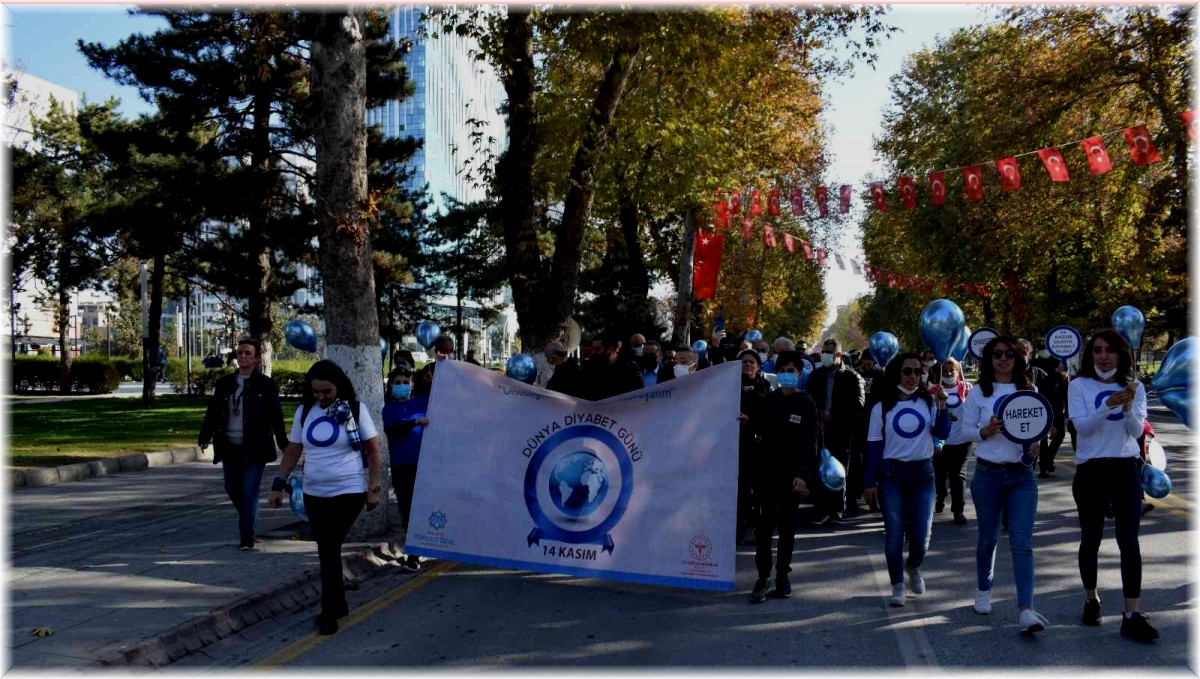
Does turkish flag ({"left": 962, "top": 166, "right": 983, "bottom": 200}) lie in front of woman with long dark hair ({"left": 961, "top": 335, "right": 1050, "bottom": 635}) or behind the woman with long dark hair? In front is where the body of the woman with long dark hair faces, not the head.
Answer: behind

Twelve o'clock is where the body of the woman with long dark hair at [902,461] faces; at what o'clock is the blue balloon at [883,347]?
The blue balloon is roughly at 6 o'clock from the woman with long dark hair.

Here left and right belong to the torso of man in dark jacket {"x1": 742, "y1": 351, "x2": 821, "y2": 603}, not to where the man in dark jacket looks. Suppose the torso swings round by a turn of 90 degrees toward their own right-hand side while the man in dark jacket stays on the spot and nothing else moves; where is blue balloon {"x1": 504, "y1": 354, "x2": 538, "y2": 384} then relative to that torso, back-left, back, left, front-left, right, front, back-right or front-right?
front-right

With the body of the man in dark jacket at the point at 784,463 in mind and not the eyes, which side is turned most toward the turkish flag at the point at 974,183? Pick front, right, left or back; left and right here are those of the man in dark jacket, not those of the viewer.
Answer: back

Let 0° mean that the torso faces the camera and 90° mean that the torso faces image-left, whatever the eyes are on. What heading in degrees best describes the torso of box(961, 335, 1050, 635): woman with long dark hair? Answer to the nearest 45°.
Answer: approximately 0°

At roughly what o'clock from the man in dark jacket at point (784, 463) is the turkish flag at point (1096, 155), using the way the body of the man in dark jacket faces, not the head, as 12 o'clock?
The turkish flag is roughly at 7 o'clock from the man in dark jacket.

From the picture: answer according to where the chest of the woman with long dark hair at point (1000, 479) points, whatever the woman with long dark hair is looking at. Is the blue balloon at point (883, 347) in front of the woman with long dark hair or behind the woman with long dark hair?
behind

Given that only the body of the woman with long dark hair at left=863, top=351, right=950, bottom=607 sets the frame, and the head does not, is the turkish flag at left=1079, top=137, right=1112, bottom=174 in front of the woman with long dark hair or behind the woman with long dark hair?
behind

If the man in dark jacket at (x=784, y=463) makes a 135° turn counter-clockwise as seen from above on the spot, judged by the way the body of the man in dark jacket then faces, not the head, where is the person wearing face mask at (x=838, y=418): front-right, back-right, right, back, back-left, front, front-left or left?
front-left
